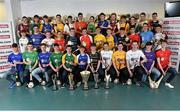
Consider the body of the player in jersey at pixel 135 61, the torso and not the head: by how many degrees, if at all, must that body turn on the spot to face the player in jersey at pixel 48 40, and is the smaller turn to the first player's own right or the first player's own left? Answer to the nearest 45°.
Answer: approximately 90° to the first player's own right

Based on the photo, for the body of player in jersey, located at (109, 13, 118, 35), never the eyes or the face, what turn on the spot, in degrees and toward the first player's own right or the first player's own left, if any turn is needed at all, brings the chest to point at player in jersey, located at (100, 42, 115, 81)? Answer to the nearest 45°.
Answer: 0° — they already face them

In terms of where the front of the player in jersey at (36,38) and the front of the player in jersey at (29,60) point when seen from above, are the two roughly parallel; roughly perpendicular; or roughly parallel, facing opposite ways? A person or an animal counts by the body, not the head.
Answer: roughly parallel

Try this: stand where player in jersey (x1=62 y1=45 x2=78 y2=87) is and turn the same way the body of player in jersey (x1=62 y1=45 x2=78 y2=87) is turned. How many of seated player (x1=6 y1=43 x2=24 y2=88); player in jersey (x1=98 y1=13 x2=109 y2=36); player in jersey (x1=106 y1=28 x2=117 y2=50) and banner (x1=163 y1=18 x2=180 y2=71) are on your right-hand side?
1

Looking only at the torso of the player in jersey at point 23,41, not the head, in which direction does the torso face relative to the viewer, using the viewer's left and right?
facing the viewer

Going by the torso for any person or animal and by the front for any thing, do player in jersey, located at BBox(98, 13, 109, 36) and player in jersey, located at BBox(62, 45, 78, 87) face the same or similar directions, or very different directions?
same or similar directions

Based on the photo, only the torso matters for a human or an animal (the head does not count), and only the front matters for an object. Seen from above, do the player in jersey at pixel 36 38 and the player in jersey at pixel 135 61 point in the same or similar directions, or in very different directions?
same or similar directions

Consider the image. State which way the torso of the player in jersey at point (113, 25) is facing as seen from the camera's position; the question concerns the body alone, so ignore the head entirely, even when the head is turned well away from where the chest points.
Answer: toward the camera

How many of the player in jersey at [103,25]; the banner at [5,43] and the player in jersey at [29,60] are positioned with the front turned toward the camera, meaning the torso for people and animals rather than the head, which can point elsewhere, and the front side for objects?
3

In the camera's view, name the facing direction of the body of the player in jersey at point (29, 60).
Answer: toward the camera

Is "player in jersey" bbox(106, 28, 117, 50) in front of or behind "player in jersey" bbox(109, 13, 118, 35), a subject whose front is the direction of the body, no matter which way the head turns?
in front

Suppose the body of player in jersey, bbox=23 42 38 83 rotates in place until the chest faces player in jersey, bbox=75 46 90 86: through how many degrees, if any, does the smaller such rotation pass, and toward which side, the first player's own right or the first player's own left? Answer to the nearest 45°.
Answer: approximately 90° to the first player's own left

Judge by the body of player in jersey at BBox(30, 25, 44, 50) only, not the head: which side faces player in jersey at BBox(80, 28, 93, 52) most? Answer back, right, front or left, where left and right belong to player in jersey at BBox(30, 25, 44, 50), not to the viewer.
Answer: left

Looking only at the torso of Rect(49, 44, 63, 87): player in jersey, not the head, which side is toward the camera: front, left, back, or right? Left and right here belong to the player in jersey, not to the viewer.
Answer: front

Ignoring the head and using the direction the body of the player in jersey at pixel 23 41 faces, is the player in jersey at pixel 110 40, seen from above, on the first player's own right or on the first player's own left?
on the first player's own left
